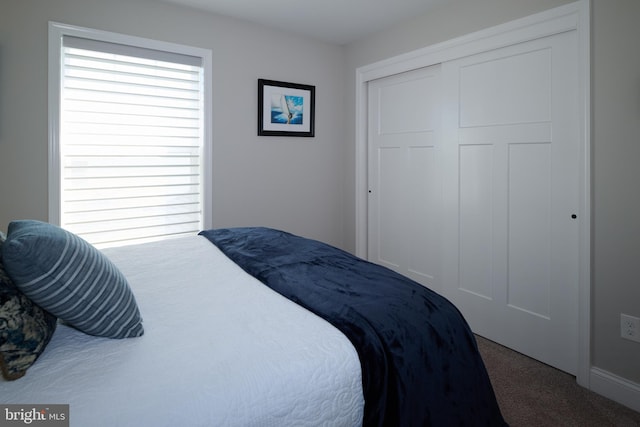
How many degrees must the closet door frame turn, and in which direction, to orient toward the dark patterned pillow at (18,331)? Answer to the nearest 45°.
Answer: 0° — it already faces it

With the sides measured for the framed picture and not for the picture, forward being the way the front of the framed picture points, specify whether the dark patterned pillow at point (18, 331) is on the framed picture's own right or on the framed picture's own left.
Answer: on the framed picture's own right

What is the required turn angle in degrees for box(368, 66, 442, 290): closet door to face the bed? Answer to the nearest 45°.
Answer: approximately 45° to its left

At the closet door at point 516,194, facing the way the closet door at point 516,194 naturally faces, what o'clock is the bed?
The bed is roughly at 11 o'clock from the closet door.

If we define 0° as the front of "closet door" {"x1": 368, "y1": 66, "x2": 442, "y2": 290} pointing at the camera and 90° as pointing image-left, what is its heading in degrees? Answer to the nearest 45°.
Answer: approximately 45°

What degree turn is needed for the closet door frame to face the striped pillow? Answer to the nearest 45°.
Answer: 0° — it already faces it

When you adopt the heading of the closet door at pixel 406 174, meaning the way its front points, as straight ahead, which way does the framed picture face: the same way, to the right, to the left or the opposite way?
to the left
